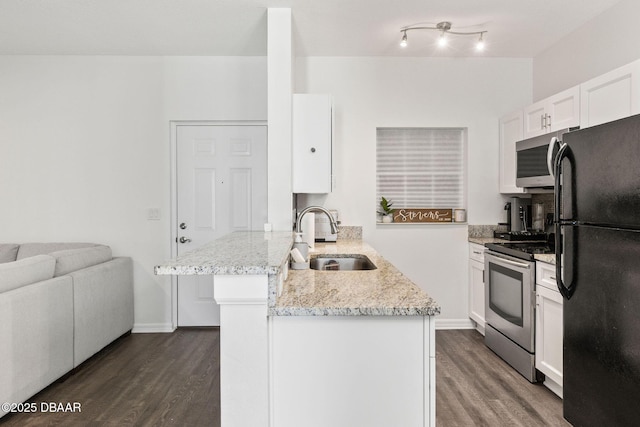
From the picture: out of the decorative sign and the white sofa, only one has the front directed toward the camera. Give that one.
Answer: the decorative sign

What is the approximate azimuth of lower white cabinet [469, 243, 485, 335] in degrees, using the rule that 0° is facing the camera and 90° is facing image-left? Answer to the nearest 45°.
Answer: approximately 45°

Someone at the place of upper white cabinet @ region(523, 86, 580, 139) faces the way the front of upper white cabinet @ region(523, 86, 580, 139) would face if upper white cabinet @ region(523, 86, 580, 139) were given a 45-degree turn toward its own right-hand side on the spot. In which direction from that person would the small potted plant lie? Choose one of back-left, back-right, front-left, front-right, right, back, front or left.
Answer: front

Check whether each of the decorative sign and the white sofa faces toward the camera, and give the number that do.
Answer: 1

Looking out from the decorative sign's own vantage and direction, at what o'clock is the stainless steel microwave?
The stainless steel microwave is roughly at 10 o'clock from the decorative sign.

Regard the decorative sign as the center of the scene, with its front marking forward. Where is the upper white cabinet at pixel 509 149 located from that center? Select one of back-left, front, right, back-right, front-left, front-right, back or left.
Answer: left

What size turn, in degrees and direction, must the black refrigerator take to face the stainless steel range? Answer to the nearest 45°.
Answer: approximately 90° to its right

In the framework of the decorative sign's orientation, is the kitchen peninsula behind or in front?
in front

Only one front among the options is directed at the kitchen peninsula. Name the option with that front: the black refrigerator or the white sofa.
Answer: the black refrigerator

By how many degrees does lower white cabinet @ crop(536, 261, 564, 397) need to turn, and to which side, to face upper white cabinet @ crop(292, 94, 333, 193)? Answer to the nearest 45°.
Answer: approximately 45° to its right

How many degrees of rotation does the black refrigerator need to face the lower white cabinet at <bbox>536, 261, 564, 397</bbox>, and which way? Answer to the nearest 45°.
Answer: approximately 135° to its right

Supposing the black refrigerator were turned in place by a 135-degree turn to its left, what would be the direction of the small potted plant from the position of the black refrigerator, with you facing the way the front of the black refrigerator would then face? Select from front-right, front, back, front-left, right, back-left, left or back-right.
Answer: back-left

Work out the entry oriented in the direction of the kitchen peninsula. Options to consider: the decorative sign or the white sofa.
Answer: the decorative sign

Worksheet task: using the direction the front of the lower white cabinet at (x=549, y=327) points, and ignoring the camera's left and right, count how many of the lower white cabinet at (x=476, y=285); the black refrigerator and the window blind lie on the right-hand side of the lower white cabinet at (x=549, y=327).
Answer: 2

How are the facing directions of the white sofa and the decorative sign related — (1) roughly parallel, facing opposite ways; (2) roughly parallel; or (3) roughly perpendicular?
roughly perpendicular
